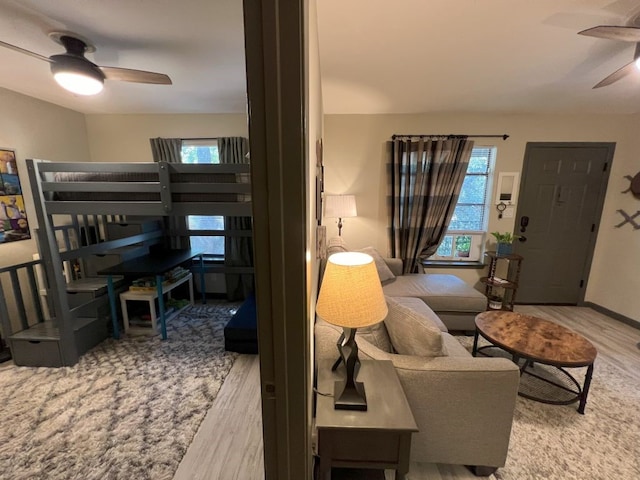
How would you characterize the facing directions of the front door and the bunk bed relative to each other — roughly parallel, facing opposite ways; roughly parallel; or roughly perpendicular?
roughly perpendicular

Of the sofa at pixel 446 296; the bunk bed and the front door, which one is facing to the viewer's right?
the sofa

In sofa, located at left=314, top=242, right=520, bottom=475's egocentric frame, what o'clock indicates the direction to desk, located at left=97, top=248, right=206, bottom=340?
The desk is roughly at 6 o'clock from the sofa.

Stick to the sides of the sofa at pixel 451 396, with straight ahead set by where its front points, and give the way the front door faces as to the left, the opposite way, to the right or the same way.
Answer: to the right

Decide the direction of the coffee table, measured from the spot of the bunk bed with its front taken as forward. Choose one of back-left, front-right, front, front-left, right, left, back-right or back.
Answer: front-left

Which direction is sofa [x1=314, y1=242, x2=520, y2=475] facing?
to the viewer's right

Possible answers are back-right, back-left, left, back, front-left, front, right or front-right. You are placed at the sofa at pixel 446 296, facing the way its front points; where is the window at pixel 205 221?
back

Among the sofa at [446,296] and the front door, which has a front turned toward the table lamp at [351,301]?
the front door

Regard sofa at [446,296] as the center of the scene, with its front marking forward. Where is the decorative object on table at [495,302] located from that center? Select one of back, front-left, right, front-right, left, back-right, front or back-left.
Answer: front-left

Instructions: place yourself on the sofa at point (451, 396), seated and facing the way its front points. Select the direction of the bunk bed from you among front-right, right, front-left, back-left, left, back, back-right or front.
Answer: back

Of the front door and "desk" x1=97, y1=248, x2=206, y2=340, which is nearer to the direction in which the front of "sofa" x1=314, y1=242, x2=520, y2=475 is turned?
the front door
